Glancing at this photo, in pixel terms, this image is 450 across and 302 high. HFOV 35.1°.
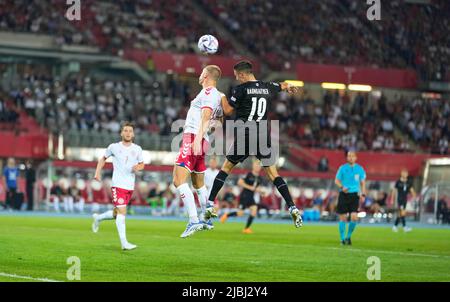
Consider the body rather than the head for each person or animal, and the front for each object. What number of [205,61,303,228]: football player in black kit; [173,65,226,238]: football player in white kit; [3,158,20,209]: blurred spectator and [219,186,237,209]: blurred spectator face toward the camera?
2

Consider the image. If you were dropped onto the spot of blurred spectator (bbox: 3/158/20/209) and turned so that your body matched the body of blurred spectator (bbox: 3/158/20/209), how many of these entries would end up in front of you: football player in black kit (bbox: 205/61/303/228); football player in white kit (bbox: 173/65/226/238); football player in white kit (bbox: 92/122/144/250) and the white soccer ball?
4

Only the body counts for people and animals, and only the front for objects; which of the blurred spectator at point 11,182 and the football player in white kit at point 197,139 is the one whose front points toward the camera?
the blurred spectator

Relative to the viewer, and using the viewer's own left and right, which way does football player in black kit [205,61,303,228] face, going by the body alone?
facing away from the viewer and to the left of the viewer

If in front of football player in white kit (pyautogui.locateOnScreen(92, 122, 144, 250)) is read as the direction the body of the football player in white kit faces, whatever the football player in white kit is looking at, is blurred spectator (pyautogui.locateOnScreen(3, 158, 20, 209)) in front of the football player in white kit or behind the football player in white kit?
behind

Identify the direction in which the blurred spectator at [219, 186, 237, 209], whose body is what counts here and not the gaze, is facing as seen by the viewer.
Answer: toward the camera

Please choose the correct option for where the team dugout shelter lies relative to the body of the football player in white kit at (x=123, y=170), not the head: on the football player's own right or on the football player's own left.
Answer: on the football player's own left

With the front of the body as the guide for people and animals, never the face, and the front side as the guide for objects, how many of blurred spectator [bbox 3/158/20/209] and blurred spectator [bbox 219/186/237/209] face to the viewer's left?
0

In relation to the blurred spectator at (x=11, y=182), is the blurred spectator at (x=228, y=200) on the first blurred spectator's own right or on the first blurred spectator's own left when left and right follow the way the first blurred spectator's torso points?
on the first blurred spectator's own left

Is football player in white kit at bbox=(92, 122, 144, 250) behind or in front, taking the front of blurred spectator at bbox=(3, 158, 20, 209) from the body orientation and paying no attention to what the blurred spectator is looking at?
in front

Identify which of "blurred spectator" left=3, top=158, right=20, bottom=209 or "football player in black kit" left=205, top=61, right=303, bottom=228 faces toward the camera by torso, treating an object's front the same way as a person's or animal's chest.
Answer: the blurred spectator

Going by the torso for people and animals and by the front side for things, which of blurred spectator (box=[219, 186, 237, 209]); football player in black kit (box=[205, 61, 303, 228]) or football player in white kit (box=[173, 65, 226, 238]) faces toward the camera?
the blurred spectator
